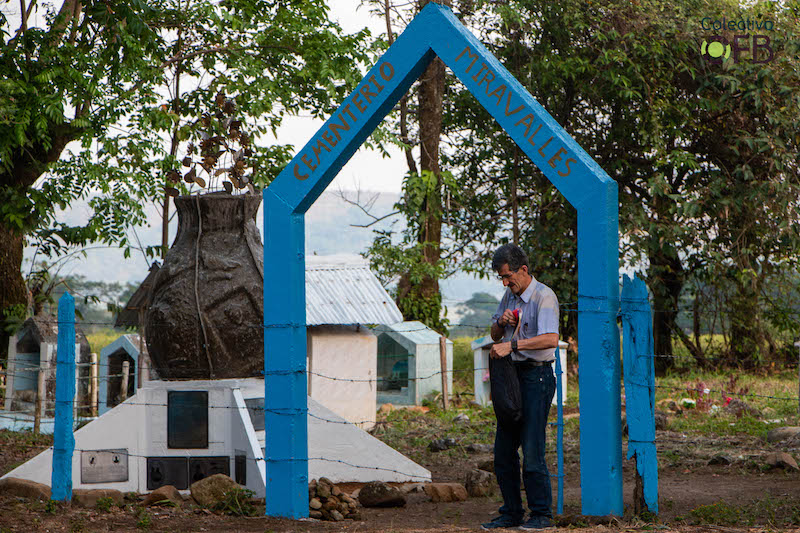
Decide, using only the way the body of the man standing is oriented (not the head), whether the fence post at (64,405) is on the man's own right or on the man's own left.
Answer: on the man's own right

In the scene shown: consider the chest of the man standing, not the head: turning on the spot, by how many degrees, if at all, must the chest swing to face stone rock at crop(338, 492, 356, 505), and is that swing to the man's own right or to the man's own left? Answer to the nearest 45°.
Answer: approximately 90° to the man's own right

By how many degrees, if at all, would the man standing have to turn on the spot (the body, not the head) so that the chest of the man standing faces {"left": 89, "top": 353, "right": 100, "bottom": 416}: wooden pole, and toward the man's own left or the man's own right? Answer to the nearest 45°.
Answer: approximately 90° to the man's own right

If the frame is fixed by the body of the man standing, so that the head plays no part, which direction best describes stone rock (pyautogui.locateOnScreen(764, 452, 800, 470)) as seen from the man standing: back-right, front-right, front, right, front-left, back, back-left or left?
back

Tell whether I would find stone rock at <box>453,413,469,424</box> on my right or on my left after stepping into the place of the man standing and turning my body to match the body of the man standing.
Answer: on my right

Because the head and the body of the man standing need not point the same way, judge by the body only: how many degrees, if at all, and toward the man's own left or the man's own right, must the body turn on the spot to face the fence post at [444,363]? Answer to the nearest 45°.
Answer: approximately 135° to the man's own right

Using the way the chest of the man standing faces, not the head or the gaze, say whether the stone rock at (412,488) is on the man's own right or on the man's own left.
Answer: on the man's own right

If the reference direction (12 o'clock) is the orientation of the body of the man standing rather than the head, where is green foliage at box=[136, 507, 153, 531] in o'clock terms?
The green foliage is roughly at 2 o'clock from the man standing.

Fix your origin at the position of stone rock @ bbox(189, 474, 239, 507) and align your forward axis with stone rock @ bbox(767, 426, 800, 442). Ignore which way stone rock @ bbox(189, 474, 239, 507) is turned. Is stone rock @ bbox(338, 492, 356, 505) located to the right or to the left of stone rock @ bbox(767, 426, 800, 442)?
right

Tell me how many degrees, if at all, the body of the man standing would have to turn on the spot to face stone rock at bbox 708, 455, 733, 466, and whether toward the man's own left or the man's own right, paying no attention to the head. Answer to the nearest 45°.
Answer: approximately 180°

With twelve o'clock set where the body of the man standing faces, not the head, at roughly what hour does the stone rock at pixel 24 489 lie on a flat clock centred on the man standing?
The stone rock is roughly at 2 o'clock from the man standing.

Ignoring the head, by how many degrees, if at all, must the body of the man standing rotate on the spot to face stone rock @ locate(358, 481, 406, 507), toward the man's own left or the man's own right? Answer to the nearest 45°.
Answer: approximately 90° to the man's own right

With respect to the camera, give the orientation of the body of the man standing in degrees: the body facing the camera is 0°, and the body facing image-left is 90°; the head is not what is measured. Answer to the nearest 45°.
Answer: approximately 45°
